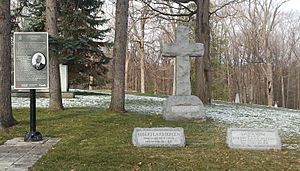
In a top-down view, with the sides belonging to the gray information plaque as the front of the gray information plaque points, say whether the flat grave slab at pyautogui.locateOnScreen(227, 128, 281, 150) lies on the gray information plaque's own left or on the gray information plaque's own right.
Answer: on the gray information plaque's own left

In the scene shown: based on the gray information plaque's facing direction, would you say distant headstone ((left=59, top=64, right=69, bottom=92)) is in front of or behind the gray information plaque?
behind

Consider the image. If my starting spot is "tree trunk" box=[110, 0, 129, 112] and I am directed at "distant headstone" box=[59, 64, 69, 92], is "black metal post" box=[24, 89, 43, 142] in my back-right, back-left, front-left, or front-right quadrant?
back-left

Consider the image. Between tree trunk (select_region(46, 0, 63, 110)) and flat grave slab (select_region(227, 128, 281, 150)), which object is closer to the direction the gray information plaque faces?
the flat grave slab

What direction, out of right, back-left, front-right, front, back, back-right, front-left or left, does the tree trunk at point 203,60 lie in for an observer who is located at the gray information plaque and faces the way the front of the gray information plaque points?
back-left

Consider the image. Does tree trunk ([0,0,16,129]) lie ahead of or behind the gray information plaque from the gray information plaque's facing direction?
behind

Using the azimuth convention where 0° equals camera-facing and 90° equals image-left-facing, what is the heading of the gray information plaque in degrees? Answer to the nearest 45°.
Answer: approximately 0°

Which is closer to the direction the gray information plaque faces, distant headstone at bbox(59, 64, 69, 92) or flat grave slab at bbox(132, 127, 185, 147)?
the flat grave slab

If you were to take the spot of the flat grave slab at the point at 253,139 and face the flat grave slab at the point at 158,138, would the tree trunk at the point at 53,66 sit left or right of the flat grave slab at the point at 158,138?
right

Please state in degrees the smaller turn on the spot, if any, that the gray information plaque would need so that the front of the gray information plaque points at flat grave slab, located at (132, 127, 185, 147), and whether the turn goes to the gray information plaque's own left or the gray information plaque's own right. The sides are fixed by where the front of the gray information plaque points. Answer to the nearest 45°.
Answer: approximately 45° to the gray information plaque's own left

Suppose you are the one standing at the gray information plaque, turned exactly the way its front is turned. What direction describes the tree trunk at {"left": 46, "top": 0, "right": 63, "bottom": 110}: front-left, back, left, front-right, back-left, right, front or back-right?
back
